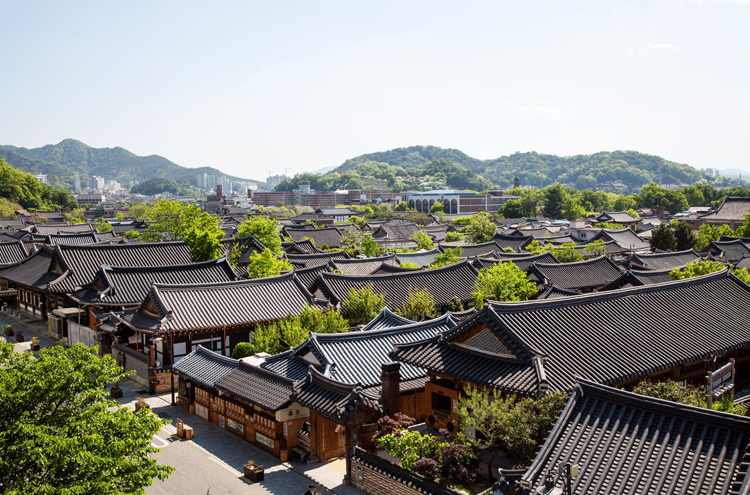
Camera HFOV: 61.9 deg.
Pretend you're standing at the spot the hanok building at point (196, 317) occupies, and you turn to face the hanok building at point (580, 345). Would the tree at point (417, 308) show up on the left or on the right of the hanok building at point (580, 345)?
left

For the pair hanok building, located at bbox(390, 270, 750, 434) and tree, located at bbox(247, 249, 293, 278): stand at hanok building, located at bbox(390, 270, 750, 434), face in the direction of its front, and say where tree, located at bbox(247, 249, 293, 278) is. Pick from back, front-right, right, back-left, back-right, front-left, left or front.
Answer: back

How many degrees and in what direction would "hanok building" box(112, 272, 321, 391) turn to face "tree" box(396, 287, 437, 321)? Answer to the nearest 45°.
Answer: approximately 45° to its left

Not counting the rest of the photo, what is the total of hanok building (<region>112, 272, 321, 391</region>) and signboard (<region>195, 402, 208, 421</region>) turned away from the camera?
0

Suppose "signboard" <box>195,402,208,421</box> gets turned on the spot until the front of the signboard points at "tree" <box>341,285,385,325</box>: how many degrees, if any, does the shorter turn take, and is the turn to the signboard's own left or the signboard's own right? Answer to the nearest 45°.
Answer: approximately 180°

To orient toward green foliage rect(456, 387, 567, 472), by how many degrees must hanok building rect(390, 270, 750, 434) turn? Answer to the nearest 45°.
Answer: approximately 45° to its right

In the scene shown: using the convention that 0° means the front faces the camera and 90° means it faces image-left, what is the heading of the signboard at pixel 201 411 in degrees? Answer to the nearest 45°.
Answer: approximately 45°

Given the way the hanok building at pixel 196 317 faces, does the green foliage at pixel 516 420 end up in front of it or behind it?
in front

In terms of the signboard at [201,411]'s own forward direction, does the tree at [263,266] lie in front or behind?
behind

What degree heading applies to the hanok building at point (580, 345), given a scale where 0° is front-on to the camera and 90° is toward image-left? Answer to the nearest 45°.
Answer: approximately 315°

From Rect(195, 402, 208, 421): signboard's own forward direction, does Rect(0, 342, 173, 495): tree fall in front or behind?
in front

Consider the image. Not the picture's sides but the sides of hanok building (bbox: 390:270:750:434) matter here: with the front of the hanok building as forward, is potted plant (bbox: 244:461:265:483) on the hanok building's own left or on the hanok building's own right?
on the hanok building's own right
